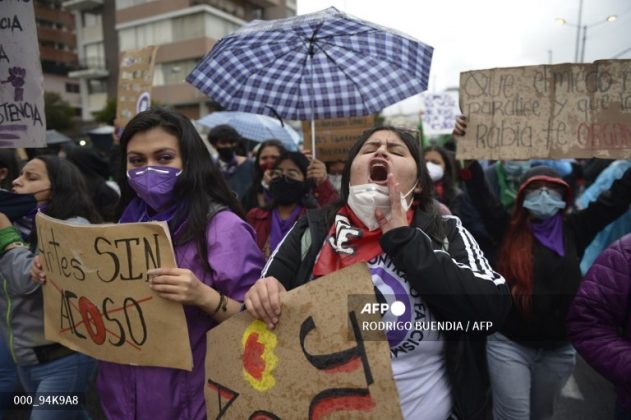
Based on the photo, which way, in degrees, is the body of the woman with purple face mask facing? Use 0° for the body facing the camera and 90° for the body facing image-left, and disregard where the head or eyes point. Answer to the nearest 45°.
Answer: approximately 45°

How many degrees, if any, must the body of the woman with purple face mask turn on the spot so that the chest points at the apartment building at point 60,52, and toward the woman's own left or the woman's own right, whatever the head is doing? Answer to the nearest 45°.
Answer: approximately 135° to the woman's own right

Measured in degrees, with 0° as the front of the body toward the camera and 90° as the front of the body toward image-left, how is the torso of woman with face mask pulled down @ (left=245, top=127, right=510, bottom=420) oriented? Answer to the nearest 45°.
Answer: approximately 0°

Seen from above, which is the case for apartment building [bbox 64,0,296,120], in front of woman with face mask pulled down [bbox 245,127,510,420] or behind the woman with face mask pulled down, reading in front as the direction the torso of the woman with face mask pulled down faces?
behind

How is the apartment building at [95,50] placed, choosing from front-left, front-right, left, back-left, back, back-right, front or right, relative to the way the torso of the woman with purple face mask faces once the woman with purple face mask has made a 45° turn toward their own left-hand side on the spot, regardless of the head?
back
